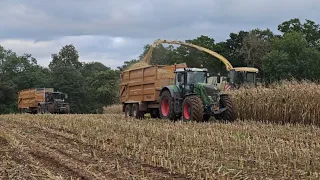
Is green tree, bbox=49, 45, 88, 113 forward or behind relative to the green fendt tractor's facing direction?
behind

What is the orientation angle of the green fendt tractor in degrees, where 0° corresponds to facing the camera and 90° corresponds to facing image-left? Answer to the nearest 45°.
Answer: approximately 315°

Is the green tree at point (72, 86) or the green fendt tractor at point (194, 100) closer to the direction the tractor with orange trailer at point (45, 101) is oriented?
the green fendt tractor

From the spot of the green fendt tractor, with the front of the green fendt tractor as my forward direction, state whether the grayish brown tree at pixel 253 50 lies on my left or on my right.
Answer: on my left

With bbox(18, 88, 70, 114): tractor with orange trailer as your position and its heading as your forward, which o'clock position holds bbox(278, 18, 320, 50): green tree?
The green tree is roughly at 10 o'clock from the tractor with orange trailer.

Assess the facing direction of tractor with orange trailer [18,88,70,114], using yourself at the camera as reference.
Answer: facing the viewer and to the right of the viewer

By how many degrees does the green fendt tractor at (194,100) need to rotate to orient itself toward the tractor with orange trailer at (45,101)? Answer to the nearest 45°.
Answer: approximately 180°

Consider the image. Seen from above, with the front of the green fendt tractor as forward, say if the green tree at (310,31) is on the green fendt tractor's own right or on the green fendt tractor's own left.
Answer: on the green fendt tractor's own left

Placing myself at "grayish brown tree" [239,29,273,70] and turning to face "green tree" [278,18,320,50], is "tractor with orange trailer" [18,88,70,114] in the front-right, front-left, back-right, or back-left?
back-right

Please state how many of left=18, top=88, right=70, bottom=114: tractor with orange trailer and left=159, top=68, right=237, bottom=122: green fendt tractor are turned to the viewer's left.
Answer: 0

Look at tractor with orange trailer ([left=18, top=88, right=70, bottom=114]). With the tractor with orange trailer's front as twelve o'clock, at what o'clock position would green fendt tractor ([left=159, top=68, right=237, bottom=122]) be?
The green fendt tractor is roughly at 1 o'clock from the tractor with orange trailer.
